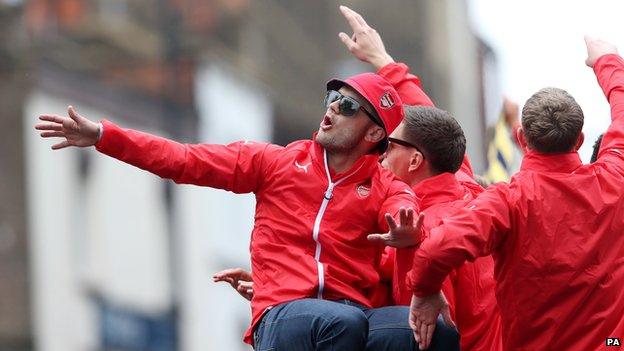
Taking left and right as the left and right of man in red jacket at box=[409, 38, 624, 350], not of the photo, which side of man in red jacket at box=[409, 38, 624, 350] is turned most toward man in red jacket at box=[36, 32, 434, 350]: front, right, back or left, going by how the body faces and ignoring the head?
left

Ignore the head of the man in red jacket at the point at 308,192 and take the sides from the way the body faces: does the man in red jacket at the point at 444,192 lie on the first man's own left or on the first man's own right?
on the first man's own left

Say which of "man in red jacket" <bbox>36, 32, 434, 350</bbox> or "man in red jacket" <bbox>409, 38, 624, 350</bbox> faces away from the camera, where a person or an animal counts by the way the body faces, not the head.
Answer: "man in red jacket" <bbox>409, 38, 624, 350</bbox>

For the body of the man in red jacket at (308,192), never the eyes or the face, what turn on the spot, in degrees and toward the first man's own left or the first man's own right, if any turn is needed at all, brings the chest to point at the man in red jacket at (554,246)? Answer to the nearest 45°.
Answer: approximately 90° to the first man's own left

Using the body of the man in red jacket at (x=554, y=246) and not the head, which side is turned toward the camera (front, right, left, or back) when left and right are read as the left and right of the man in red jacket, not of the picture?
back
